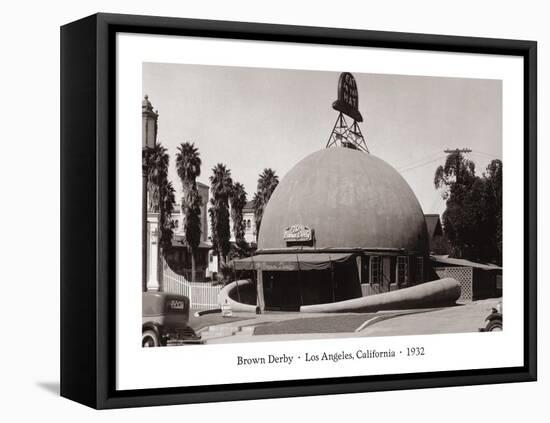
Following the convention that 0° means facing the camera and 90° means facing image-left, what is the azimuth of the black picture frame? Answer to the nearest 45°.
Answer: approximately 315°
